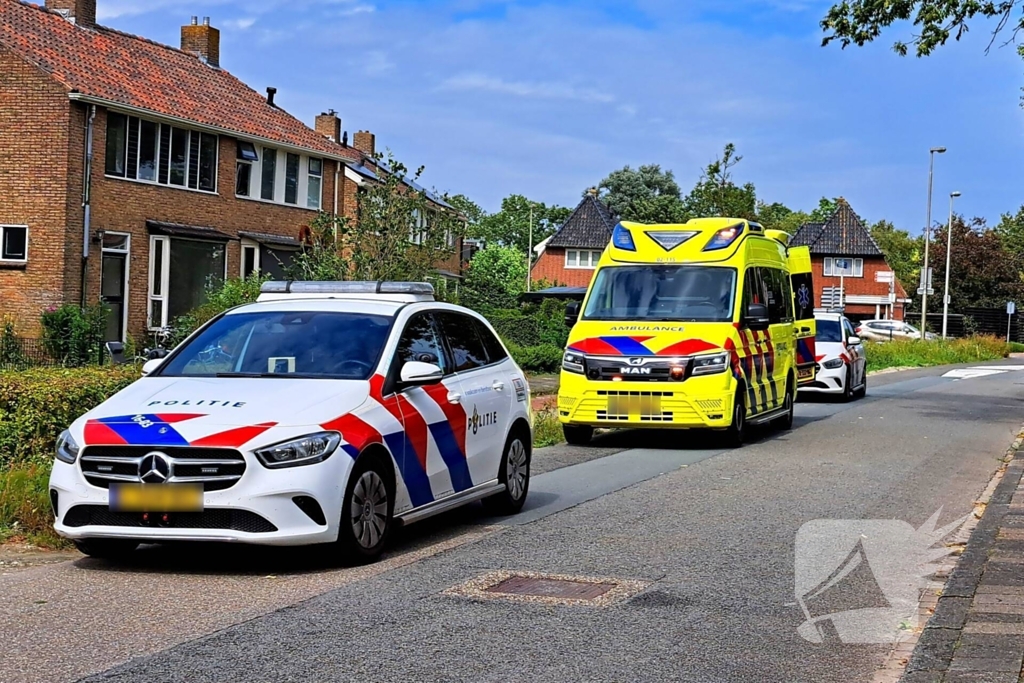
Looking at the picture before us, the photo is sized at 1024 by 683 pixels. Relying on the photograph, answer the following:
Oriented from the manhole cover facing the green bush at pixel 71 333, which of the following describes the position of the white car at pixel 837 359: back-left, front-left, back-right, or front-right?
front-right

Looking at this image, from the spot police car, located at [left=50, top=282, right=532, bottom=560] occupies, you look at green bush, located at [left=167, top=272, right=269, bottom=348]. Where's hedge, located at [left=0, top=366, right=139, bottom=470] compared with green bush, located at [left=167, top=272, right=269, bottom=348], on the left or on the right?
left

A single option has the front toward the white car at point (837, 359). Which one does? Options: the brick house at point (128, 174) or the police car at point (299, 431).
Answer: the brick house

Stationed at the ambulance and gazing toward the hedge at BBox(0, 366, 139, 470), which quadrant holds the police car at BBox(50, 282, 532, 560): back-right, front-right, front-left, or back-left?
front-left

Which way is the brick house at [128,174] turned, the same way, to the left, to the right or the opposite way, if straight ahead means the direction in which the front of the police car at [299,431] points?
to the left

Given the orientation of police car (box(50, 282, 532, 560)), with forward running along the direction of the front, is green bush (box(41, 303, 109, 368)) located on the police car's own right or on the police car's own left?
on the police car's own right

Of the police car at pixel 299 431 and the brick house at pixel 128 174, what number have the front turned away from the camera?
0

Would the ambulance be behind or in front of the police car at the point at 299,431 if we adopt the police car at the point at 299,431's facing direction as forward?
behind

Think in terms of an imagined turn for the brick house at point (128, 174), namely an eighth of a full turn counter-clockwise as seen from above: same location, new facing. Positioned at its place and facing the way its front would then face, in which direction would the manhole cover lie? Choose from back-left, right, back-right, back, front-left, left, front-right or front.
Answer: right

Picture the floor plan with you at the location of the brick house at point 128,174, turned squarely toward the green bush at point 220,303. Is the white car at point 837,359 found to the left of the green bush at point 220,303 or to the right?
left

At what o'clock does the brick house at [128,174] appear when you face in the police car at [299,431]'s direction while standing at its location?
The brick house is roughly at 4 o'clock from the police car.

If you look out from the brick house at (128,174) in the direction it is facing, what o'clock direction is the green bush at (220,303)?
The green bush is roughly at 1 o'clock from the brick house.

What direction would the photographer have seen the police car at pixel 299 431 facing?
facing the viewer and to the left of the viewer
